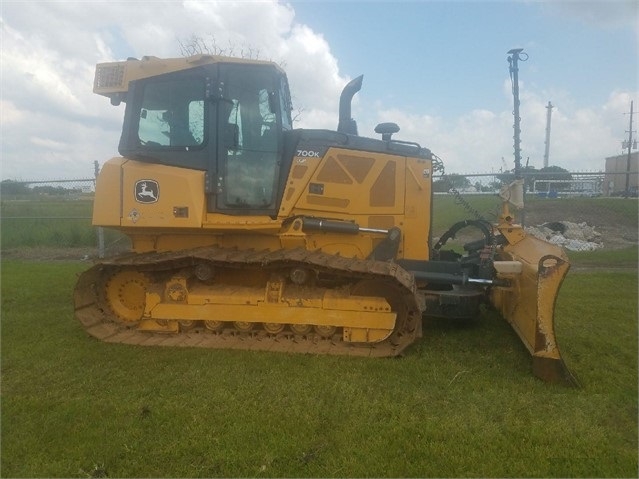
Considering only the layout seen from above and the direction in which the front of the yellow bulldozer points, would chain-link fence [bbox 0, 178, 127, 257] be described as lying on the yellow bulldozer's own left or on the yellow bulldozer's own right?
on the yellow bulldozer's own left

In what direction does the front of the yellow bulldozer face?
to the viewer's right

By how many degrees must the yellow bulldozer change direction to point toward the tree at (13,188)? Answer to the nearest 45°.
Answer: approximately 135° to its left

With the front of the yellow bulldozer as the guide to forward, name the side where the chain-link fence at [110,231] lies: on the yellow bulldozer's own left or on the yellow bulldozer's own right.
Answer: on the yellow bulldozer's own left
